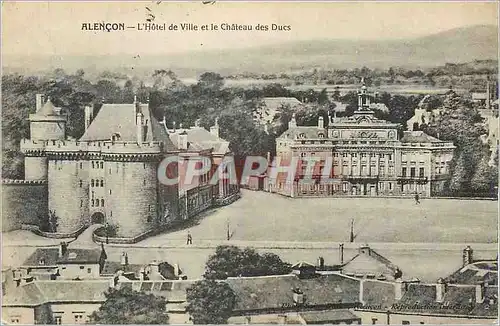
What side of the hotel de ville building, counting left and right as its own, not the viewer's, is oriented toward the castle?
right

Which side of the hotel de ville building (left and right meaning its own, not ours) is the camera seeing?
front

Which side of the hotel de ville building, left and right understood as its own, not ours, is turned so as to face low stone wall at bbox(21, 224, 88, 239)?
right

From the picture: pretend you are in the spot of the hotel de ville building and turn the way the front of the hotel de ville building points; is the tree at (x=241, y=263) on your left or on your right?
on your right

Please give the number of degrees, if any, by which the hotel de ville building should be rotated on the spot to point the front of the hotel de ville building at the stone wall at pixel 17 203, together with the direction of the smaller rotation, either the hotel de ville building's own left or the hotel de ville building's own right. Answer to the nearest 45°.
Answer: approximately 90° to the hotel de ville building's own right
